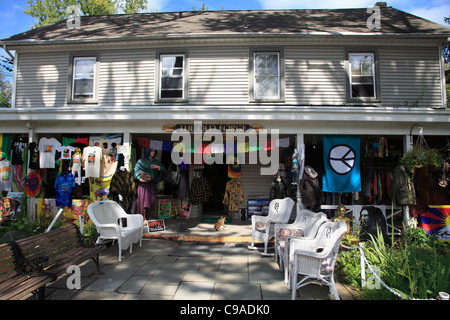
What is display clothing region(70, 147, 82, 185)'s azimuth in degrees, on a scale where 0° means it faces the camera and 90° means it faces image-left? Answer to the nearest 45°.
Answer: approximately 0°

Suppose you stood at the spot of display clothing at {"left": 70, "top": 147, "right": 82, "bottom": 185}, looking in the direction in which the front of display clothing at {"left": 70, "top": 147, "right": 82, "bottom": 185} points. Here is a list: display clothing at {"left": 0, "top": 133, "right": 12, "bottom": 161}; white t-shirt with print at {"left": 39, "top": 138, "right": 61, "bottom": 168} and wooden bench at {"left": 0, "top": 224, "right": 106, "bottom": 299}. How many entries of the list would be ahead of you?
1

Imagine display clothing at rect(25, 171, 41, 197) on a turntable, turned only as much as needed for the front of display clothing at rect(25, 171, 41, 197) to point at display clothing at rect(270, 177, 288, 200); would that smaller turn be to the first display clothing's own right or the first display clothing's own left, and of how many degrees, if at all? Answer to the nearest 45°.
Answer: approximately 45° to the first display clothing's own left

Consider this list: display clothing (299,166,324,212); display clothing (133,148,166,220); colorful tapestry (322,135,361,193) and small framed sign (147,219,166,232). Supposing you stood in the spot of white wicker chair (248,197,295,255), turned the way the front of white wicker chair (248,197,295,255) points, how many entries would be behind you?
2

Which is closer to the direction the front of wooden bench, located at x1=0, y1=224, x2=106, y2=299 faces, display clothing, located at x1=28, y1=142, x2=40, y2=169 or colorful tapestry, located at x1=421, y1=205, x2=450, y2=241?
the colorful tapestry

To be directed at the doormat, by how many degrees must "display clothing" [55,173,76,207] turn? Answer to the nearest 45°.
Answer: approximately 90° to its left

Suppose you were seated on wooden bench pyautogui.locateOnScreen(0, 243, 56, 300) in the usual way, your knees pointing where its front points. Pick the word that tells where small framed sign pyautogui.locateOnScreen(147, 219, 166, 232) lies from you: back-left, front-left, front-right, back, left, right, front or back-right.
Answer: left

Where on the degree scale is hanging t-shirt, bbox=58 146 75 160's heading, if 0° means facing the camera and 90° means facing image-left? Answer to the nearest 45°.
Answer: approximately 0°

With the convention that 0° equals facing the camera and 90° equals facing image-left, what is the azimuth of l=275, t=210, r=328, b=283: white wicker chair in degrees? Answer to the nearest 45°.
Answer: approximately 45°

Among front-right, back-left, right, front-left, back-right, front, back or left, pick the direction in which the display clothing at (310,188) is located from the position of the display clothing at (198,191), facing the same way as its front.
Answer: front-left
